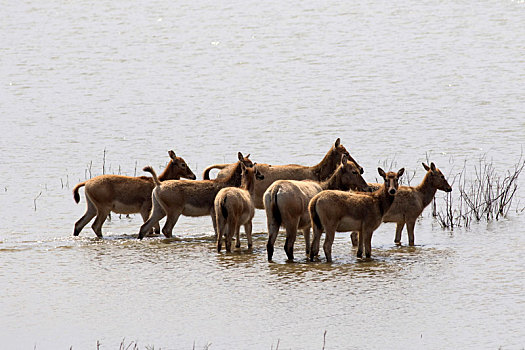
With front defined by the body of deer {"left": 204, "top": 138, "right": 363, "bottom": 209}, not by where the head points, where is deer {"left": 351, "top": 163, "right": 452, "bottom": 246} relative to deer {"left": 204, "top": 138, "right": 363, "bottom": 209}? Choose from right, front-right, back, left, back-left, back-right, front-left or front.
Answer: front-right

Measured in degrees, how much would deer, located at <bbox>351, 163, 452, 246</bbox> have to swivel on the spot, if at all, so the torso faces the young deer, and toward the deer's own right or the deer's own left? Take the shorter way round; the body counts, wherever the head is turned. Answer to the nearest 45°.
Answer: approximately 180°

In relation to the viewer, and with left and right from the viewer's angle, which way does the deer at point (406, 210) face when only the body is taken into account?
facing to the right of the viewer

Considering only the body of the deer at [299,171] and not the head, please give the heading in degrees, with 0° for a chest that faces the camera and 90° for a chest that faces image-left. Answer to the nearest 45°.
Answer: approximately 270°

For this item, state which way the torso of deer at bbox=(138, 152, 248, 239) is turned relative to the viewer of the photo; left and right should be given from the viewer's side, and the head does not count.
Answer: facing to the right of the viewer

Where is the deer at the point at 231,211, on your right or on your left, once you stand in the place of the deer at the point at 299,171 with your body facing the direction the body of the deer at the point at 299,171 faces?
on your right

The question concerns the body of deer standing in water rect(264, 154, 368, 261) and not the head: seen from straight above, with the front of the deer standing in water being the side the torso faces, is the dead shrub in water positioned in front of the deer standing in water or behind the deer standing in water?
in front

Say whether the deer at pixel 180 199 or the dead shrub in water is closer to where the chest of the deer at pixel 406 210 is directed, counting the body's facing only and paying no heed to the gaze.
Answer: the dead shrub in water
